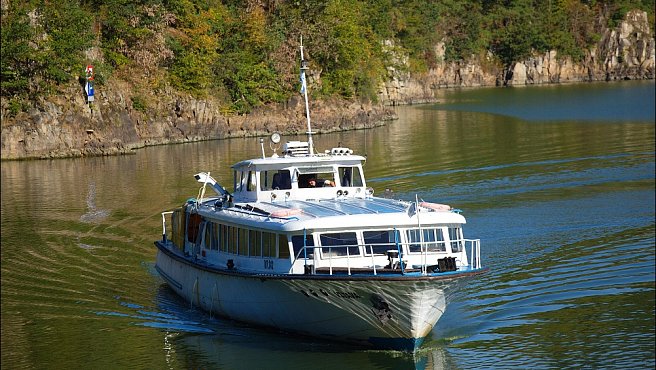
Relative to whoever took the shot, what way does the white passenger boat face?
facing the viewer and to the right of the viewer
